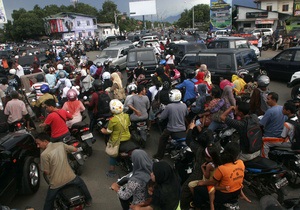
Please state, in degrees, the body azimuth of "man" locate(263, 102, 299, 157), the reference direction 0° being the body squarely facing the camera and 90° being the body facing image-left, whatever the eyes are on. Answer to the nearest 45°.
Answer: approximately 90°

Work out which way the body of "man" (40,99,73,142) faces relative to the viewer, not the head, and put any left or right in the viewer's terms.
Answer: facing away from the viewer and to the left of the viewer

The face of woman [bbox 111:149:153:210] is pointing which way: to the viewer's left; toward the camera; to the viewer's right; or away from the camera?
away from the camera

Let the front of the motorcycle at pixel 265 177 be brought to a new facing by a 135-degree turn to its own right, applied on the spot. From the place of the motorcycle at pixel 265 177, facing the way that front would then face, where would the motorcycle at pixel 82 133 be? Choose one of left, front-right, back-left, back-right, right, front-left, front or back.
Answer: back

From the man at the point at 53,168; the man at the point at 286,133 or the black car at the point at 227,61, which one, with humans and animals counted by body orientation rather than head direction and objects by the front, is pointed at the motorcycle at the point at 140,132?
the man at the point at 286,133

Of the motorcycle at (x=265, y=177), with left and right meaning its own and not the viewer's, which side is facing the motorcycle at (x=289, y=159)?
right

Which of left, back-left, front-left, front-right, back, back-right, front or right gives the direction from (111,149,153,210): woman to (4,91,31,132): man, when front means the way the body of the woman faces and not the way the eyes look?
front

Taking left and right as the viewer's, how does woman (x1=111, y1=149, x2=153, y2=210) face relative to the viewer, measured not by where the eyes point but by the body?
facing away from the viewer and to the left of the viewer

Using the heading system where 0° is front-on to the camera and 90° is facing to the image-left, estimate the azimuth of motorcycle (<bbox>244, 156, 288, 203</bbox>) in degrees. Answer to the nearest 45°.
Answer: approximately 135°
